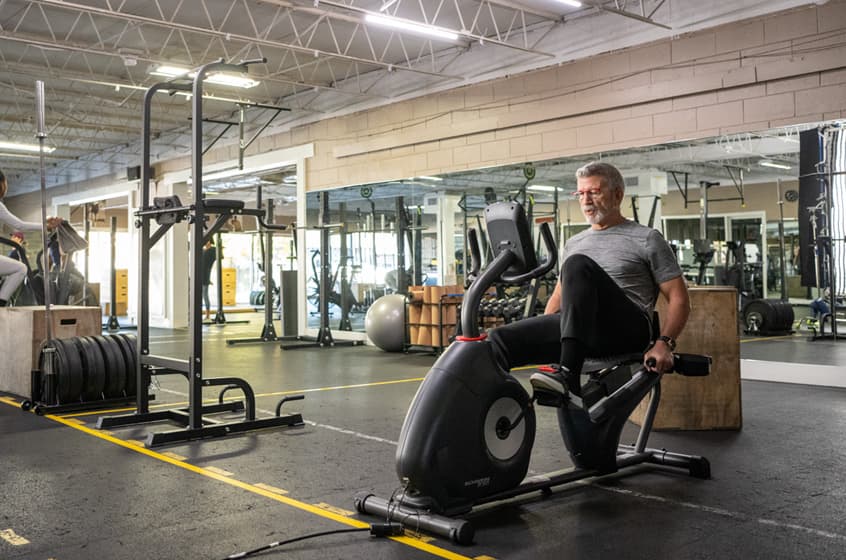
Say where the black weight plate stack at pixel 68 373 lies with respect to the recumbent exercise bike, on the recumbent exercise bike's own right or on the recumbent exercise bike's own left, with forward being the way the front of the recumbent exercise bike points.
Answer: on the recumbent exercise bike's own right

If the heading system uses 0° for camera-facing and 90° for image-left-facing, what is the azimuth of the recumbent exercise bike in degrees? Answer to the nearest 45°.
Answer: approximately 45°

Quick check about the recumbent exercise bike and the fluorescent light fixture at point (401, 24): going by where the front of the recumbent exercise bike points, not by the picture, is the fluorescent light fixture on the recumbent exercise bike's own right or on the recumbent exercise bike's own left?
on the recumbent exercise bike's own right

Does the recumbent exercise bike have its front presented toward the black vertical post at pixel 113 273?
no

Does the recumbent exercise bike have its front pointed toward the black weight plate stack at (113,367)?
no

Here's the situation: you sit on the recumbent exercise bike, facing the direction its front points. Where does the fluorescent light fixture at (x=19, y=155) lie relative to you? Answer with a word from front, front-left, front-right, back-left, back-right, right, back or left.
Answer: right

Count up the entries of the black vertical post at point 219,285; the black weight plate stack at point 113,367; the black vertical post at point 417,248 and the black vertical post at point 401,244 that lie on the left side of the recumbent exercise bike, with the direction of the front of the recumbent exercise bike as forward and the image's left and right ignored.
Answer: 0

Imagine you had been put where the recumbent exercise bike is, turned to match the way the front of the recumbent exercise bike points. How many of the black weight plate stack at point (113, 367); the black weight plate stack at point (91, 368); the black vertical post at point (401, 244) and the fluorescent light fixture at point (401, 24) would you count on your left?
0

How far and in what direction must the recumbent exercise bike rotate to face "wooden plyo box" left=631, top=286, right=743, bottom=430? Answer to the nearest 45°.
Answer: approximately 180°

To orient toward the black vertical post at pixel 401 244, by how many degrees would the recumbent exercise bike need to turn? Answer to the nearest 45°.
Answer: approximately 135° to its right

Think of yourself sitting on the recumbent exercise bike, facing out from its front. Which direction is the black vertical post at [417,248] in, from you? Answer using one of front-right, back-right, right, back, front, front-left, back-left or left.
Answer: back-right

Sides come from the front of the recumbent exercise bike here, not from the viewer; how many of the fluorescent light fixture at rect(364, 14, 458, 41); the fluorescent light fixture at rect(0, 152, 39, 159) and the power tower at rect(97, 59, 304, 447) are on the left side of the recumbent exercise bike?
0

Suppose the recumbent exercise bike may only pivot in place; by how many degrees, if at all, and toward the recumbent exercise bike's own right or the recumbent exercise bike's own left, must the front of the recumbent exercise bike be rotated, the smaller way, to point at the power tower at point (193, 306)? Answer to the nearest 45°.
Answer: approximately 90° to the recumbent exercise bike's own right

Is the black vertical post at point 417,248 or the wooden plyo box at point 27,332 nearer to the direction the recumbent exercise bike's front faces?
the wooden plyo box
